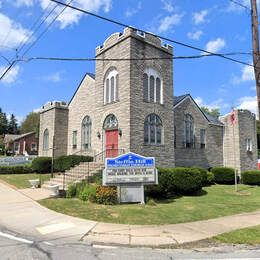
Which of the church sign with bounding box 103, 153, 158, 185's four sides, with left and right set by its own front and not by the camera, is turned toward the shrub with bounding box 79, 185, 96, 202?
right

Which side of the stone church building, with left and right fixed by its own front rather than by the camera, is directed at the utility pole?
left

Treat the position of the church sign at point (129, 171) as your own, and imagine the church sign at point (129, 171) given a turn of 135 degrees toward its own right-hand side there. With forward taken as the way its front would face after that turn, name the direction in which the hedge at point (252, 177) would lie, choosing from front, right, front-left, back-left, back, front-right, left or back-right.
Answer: right

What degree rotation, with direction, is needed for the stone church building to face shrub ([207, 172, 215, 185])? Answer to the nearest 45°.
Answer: approximately 135° to its left

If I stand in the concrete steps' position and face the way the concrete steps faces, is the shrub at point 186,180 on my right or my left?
on my left

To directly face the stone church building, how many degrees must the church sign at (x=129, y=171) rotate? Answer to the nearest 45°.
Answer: approximately 180°

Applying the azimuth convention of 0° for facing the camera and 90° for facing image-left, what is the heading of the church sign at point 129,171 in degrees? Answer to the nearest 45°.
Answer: approximately 0°

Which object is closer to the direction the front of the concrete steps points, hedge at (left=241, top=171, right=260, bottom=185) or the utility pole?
the utility pole

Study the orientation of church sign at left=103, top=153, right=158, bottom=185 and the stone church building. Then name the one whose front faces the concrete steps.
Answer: the stone church building

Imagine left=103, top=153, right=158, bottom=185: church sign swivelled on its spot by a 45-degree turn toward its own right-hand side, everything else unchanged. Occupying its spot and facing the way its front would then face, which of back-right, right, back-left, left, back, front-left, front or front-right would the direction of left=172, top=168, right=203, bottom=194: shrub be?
back

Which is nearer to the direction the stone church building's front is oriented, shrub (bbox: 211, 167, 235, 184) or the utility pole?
the utility pole
